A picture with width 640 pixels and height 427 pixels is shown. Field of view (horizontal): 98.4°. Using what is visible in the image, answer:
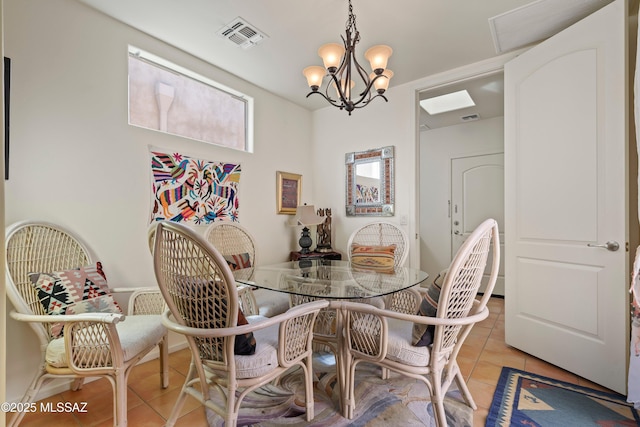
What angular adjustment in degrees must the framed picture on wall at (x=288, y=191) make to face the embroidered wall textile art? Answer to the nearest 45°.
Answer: approximately 90° to its right

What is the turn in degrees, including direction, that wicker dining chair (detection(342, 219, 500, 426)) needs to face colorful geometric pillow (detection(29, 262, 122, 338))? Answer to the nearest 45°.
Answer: approximately 45° to its left

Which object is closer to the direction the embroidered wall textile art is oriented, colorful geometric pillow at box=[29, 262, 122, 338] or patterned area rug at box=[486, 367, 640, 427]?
the patterned area rug

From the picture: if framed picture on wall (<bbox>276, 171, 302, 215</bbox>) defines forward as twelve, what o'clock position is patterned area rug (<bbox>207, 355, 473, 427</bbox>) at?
The patterned area rug is roughly at 1 o'clock from the framed picture on wall.

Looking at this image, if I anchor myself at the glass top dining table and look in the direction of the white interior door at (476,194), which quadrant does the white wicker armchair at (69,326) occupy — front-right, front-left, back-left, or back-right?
back-left

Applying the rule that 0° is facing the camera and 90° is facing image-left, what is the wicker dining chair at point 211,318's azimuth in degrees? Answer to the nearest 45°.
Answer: approximately 225°

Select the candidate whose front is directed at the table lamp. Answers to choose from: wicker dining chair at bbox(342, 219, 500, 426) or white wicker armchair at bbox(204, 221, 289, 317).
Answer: the wicker dining chair

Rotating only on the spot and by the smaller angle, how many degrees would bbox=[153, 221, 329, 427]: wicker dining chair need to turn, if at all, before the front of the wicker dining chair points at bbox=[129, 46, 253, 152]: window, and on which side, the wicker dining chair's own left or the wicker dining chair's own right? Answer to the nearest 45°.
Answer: approximately 45° to the wicker dining chair's own left

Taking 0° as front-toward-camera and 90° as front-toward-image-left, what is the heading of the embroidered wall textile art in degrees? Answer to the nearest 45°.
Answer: approximately 315°

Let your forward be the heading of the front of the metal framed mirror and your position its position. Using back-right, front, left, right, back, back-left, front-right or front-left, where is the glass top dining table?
front-left
